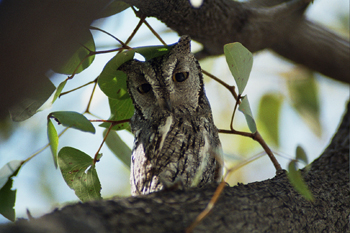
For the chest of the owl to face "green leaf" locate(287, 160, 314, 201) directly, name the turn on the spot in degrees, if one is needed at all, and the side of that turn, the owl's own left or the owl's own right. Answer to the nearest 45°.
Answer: approximately 45° to the owl's own left

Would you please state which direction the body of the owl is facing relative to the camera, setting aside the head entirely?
toward the camera
